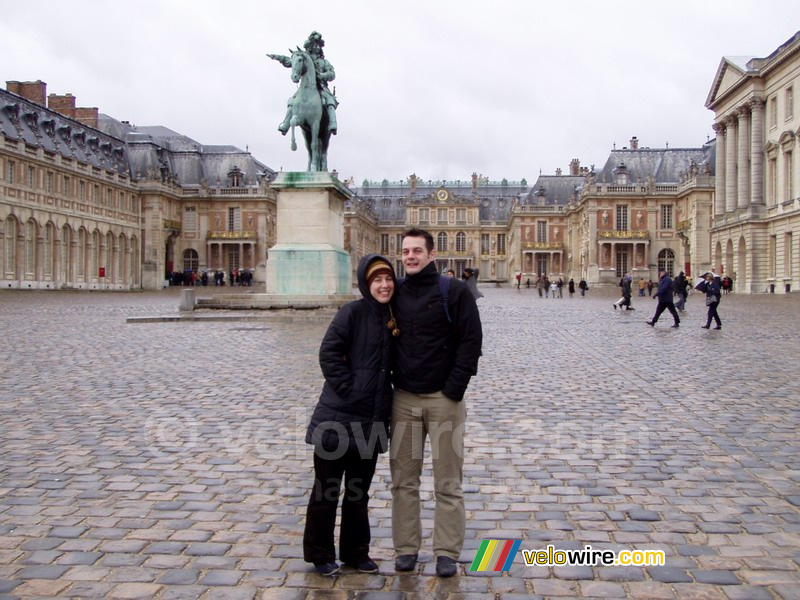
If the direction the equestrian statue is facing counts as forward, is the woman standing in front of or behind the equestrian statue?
in front

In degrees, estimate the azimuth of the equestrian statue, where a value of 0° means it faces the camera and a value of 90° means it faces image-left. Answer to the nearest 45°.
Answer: approximately 0°

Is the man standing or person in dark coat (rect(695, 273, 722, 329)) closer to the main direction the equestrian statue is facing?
the man standing

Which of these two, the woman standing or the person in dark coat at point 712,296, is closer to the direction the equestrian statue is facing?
the woman standing

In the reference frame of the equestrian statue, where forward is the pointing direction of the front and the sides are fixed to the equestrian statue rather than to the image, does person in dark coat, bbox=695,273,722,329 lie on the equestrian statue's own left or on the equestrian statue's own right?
on the equestrian statue's own left

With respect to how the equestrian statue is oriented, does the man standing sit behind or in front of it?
in front
